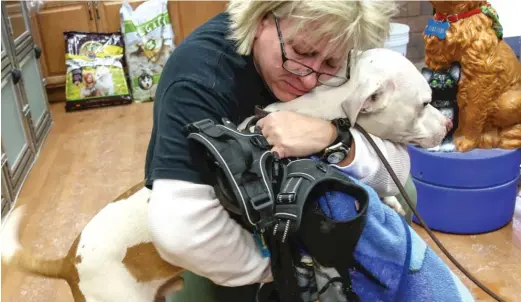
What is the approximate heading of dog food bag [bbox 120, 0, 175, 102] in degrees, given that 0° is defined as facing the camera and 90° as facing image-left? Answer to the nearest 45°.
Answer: approximately 0°

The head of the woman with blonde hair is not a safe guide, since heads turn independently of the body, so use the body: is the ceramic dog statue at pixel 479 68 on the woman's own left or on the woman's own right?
on the woman's own left

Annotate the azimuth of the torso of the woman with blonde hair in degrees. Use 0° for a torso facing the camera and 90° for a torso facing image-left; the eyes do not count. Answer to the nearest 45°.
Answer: approximately 315°

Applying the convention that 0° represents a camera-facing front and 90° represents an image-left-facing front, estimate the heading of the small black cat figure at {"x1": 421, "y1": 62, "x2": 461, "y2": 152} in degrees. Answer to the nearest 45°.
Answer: approximately 0°

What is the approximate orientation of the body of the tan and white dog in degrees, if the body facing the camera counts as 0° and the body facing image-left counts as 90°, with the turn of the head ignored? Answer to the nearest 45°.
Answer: approximately 270°

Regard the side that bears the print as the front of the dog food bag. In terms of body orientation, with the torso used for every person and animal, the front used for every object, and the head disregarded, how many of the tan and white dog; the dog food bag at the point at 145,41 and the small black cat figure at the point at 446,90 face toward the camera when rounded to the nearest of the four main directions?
2

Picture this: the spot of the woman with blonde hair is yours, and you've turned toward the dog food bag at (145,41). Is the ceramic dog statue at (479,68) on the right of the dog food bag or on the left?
right

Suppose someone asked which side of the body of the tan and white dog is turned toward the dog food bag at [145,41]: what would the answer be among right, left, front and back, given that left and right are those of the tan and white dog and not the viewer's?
left

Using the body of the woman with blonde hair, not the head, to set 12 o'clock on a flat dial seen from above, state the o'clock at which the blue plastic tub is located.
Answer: The blue plastic tub is roughly at 9 o'clock from the woman with blonde hair.

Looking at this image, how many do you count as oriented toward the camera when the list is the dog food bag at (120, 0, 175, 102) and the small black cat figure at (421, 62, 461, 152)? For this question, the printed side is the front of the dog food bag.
2
